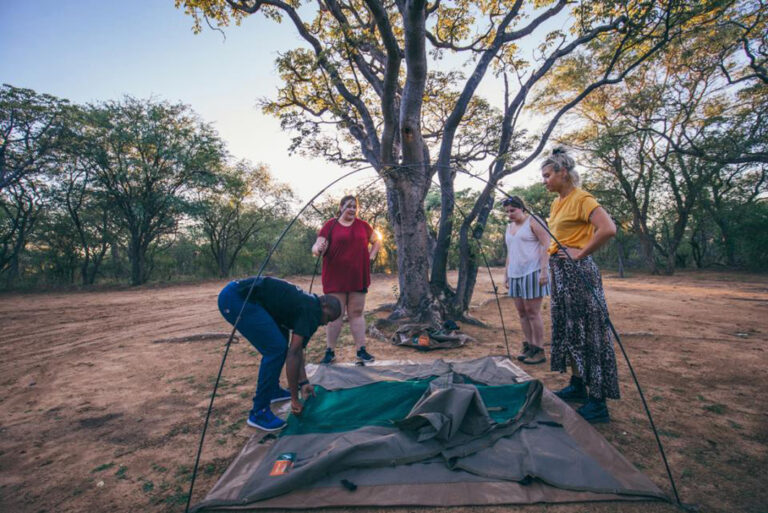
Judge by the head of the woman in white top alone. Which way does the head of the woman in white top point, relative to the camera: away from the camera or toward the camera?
toward the camera

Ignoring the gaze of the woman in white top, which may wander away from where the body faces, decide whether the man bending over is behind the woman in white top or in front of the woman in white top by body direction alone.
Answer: in front

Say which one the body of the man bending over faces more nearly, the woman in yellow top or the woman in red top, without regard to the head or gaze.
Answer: the woman in yellow top

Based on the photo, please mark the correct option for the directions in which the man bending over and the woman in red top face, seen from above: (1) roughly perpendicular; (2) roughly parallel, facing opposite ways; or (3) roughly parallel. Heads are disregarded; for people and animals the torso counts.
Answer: roughly perpendicular

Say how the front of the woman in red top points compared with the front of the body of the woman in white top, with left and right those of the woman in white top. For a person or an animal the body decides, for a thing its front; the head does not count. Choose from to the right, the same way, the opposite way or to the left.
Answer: to the left

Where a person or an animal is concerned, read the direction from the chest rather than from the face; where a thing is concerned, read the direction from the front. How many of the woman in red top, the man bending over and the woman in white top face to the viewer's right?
1

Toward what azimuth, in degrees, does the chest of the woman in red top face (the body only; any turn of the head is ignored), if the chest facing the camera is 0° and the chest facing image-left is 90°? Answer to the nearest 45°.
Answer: approximately 0°

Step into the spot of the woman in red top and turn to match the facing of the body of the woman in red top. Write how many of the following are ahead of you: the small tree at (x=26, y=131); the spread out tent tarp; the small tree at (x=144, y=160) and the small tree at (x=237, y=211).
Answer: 1

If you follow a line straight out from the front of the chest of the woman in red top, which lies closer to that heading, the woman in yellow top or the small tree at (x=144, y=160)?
the woman in yellow top

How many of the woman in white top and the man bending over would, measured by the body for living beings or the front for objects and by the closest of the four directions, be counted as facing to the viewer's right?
1

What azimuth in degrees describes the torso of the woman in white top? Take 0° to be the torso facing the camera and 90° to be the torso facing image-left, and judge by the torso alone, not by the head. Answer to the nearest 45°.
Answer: approximately 45°

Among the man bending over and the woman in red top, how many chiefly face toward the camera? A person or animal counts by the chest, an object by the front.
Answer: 1

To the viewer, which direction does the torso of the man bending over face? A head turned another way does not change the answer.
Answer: to the viewer's right
